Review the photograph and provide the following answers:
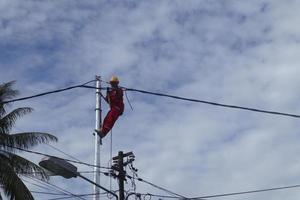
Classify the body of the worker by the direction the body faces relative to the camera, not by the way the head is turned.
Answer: to the viewer's left

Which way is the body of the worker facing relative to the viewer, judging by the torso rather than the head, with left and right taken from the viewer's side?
facing to the left of the viewer
